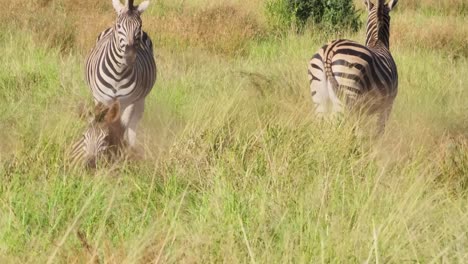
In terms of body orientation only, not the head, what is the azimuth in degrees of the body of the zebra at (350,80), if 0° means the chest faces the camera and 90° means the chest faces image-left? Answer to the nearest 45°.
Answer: approximately 225°
